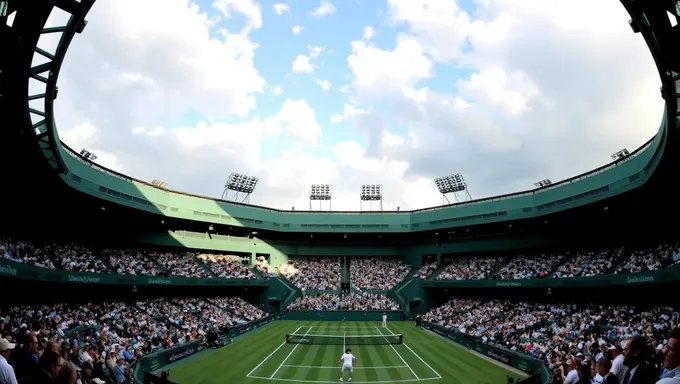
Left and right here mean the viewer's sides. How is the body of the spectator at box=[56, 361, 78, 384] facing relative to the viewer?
facing away from the viewer and to the right of the viewer

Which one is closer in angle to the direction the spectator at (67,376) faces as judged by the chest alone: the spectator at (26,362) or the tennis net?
the tennis net

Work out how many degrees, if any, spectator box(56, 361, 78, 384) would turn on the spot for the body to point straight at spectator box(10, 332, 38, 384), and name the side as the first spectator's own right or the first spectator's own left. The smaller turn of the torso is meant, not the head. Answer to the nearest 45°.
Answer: approximately 45° to the first spectator's own left

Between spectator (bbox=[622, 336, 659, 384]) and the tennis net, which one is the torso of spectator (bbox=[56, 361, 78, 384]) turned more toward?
the tennis net

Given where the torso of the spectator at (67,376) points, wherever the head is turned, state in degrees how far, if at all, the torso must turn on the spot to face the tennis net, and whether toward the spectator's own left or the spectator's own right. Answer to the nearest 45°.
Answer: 0° — they already face it

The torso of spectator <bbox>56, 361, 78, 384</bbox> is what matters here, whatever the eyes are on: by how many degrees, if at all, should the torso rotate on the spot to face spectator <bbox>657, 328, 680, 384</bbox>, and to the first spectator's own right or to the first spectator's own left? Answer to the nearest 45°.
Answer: approximately 90° to the first spectator's own right

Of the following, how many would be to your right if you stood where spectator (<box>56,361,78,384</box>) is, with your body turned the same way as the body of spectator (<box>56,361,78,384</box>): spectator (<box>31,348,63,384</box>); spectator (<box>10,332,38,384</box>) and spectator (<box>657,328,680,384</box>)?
1

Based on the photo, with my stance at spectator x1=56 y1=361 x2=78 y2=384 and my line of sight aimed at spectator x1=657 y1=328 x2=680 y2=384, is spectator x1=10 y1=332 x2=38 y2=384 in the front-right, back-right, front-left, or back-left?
back-left

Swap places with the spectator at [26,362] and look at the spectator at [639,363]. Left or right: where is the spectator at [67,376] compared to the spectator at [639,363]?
right
